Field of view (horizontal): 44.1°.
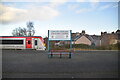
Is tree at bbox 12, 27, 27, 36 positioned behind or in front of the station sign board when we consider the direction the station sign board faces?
behind

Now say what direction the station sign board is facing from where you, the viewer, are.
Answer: facing the viewer
